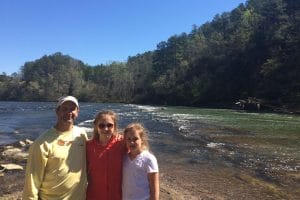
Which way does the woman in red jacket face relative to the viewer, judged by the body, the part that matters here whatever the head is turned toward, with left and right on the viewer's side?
facing the viewer

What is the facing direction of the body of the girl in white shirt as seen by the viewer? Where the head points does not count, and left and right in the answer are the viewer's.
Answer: facing the viewer and to the left of the viewer

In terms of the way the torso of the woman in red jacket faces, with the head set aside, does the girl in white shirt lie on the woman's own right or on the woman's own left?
on the woman's own left

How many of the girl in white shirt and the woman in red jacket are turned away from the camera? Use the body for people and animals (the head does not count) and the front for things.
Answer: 0

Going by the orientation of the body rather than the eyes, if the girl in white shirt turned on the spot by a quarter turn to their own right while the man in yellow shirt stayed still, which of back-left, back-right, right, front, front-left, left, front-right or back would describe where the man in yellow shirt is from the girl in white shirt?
front-left

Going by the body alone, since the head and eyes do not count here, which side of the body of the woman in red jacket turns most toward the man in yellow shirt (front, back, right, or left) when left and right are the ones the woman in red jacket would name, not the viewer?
right

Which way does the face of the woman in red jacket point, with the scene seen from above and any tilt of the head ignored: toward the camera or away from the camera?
toward the camera
